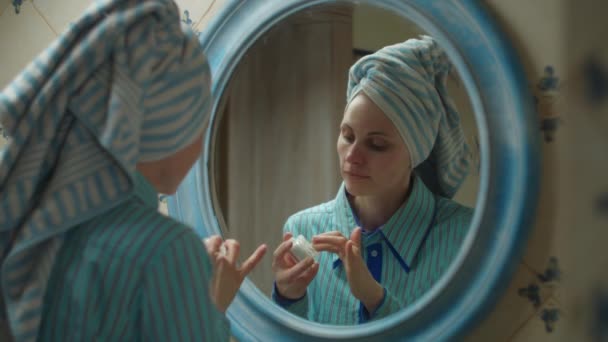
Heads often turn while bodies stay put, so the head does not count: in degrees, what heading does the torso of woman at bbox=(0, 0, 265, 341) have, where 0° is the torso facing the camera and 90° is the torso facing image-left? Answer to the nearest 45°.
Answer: approximately 225°

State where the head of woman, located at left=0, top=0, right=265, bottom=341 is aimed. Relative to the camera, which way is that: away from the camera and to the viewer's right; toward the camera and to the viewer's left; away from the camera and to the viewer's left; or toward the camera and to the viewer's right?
away from the camera and to the viewer's right
